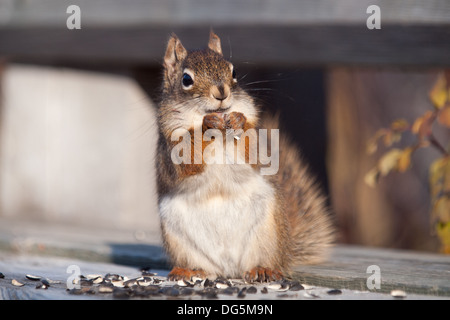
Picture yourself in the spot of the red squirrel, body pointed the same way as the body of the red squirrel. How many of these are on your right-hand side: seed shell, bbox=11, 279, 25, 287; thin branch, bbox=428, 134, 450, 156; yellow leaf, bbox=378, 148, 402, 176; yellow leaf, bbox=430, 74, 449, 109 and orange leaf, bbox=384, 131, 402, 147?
1

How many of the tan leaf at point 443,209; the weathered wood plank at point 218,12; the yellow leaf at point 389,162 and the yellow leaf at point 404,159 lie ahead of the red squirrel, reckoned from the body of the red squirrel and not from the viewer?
0

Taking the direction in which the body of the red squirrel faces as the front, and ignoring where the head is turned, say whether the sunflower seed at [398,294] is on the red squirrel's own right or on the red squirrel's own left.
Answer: on the red squirrel's own left

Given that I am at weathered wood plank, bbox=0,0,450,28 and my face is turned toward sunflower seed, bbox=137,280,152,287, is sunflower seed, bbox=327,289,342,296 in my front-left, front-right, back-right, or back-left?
front-left

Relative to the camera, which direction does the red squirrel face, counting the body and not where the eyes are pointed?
toward the camera

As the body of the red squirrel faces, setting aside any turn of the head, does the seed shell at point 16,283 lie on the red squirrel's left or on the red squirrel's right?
on the red squirrel's right

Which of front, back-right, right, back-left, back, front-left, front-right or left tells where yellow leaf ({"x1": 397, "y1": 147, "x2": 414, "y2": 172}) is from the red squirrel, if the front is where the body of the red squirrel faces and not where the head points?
back-left

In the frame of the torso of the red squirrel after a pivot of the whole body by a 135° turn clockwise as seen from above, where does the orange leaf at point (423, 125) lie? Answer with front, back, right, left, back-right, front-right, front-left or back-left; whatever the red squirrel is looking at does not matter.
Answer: right

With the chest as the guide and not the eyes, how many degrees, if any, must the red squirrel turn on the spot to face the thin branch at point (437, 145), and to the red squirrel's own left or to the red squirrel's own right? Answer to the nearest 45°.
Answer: approximately 135° to the red squirrel's own left

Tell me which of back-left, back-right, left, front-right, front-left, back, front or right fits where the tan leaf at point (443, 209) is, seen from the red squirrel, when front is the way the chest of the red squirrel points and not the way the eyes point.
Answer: back-left
